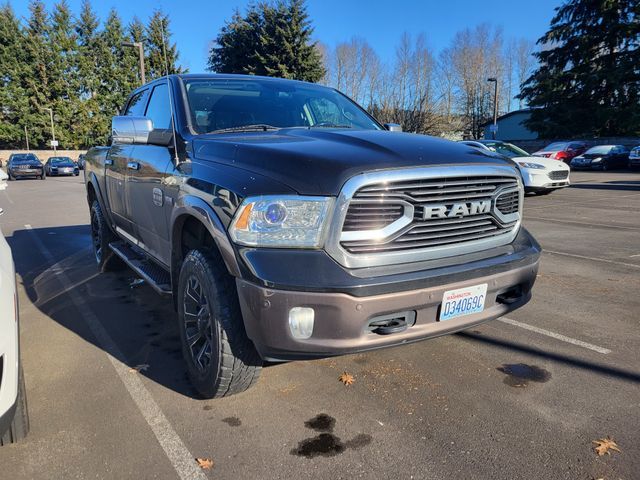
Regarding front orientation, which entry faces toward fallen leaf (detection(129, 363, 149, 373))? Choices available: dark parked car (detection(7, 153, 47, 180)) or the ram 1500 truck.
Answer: the dark parked car

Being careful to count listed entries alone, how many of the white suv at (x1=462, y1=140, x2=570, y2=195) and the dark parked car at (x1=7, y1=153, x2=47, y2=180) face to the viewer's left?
0

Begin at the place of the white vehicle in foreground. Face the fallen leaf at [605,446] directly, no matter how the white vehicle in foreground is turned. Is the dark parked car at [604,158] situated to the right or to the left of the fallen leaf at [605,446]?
left

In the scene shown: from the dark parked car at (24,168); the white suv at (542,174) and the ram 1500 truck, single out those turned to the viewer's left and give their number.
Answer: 0

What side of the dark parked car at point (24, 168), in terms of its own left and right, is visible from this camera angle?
front

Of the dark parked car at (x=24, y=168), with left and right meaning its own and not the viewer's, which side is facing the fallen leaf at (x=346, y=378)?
front

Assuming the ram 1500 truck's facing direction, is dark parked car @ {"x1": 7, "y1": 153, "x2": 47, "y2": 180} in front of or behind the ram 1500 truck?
behind

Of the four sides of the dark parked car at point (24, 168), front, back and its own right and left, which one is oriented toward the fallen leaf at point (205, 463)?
front

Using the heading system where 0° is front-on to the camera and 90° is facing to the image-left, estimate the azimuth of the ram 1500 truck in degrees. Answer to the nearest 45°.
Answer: approximately 315°

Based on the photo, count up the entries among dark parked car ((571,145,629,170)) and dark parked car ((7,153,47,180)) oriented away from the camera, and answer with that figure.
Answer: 0

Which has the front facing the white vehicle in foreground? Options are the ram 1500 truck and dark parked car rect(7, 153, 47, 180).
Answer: the dark parked car

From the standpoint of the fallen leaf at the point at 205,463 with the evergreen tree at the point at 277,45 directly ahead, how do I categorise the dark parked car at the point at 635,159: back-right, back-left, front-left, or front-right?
front-right

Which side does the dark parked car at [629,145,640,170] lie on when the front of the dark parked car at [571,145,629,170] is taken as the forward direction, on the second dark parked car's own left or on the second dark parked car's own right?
on the second dark parked car's own left

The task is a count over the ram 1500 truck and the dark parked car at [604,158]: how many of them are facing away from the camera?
0
